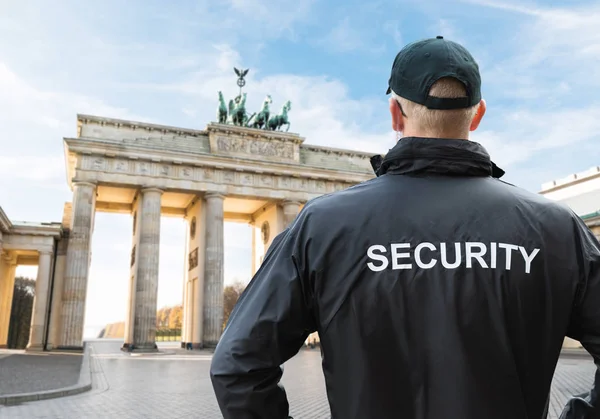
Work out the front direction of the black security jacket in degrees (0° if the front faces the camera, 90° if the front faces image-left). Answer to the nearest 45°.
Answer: approximately 180°

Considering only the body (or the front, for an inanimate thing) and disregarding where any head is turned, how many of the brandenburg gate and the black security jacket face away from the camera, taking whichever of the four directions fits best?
1

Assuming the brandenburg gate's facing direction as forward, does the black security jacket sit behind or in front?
in front

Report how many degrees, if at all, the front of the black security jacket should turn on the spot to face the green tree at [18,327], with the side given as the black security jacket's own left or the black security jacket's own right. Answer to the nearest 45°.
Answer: approximately 45° to the black security jacket's own left

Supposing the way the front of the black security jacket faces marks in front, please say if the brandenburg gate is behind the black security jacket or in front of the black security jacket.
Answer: in front

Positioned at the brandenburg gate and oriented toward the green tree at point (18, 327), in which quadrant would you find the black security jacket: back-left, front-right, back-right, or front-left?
back-left

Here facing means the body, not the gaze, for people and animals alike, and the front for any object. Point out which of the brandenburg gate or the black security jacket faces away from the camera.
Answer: the black security jacket
